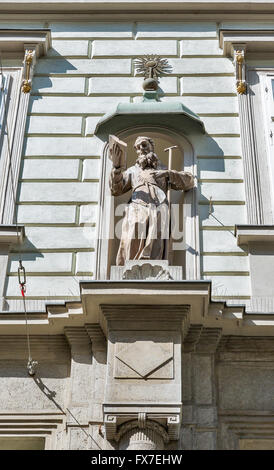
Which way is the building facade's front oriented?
toward the camera

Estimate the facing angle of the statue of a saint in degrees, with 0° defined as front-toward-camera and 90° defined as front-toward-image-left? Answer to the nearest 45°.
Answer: approximately 0°
